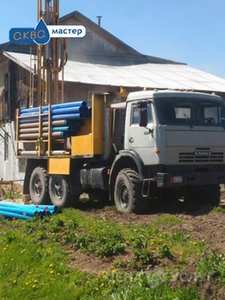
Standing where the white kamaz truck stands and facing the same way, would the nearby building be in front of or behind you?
behind

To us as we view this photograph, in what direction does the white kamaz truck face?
facing the viewer and to the right of the viewer

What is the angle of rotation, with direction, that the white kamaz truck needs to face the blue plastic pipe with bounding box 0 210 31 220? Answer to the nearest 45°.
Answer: approximately 135° to its right
